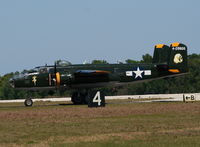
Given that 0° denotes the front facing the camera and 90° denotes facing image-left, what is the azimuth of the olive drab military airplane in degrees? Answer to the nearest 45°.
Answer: approximately 90°
